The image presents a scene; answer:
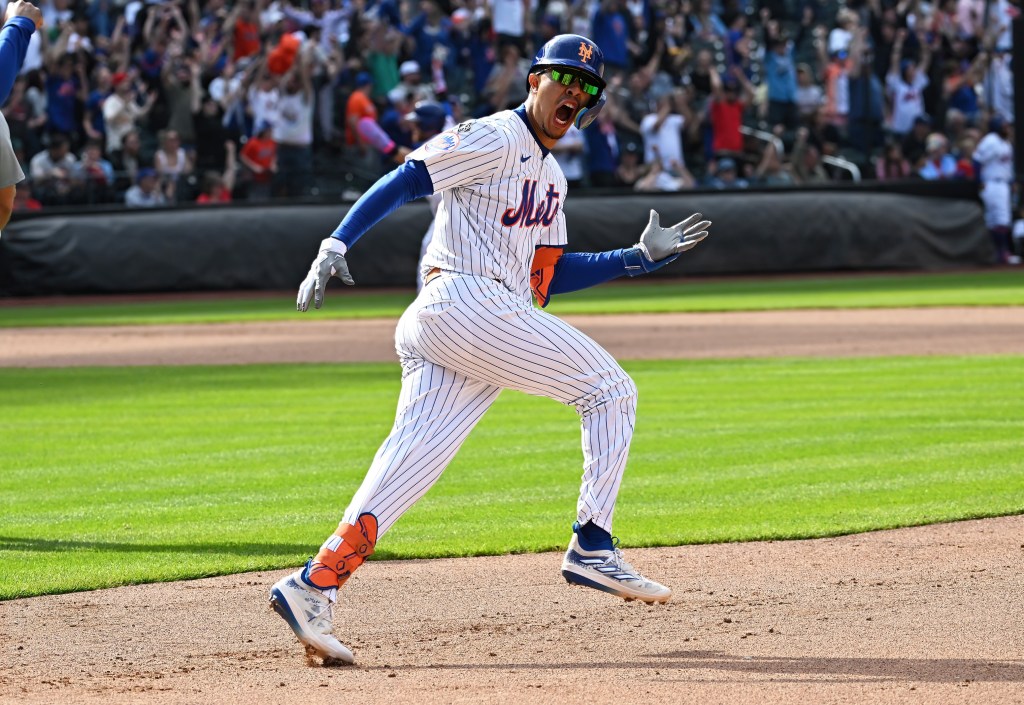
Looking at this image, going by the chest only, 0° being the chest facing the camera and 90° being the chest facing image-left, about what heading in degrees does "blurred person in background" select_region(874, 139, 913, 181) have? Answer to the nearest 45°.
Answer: approximately 0°

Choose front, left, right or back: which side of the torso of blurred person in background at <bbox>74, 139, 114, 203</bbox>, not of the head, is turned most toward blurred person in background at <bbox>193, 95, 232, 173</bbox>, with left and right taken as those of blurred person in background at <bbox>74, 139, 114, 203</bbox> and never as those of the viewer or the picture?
left

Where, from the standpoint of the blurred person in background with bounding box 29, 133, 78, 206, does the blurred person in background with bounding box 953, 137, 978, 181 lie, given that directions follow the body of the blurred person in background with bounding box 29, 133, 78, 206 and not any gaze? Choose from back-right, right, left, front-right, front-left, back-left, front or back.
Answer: left

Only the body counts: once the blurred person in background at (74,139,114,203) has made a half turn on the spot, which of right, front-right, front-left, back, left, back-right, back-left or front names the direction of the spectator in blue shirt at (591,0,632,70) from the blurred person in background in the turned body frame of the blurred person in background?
right

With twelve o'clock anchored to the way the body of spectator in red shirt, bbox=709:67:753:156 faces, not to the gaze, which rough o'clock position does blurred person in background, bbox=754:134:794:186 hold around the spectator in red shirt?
The blurred person in background is roughly at 10 o'clock from the spectator in red shirt.

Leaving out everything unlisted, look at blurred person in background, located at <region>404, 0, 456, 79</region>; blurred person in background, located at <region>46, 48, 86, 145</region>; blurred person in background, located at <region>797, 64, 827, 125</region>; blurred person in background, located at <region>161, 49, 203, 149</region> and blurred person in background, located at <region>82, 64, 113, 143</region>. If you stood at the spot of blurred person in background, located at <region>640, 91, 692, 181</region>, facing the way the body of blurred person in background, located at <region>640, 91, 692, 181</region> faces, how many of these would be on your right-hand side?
4

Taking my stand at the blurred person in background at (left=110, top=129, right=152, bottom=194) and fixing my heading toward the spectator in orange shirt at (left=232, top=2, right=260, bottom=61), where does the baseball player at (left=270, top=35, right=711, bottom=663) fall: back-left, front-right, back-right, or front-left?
back-right

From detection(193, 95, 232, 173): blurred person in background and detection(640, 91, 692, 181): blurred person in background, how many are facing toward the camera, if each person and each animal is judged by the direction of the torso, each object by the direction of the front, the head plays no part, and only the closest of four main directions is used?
2

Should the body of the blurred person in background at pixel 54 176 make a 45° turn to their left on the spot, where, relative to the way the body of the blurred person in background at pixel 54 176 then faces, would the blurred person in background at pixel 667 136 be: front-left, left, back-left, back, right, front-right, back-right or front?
front-left
